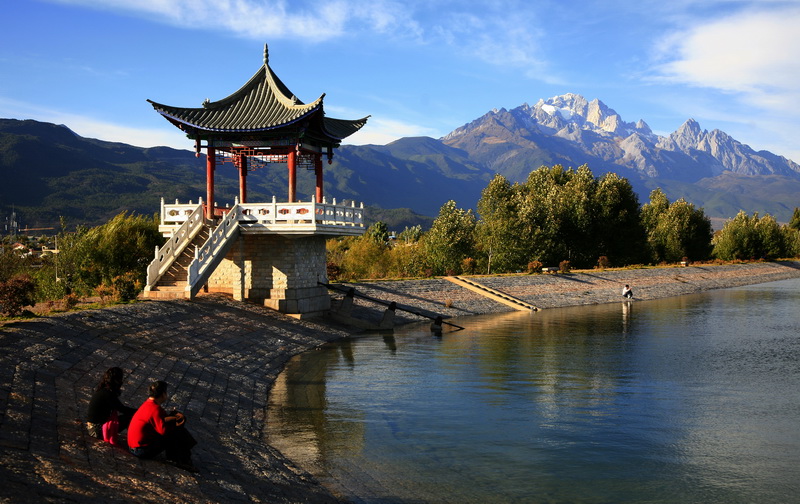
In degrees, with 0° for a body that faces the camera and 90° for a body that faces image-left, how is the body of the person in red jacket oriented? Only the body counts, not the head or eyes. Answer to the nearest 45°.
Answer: approximately 270°

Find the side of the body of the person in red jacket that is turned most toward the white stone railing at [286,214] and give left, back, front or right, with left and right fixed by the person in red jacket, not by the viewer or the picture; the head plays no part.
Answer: left

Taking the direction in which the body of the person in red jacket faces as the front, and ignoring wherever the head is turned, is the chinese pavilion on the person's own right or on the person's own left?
on the person's own left

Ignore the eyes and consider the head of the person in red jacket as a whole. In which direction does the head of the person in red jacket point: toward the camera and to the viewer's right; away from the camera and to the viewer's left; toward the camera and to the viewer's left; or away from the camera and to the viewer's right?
away from the camera and to the viewer's right

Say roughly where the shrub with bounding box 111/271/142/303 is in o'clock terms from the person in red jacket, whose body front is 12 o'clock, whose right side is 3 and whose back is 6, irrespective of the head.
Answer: The shrub is roughly at 9 o'clock from the person in red jacket.

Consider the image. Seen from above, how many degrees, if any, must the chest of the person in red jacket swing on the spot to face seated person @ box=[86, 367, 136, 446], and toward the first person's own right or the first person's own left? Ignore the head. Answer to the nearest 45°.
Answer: approximately 135° to the first person's own left

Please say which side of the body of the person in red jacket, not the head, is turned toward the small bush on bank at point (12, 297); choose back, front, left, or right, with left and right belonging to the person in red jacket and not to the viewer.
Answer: left

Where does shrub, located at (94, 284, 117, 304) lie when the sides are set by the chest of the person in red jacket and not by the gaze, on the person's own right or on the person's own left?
on the person's own left
